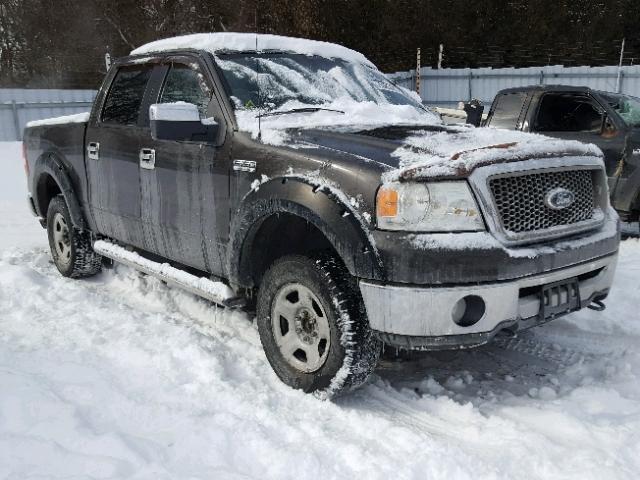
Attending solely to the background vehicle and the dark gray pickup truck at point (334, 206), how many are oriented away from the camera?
0

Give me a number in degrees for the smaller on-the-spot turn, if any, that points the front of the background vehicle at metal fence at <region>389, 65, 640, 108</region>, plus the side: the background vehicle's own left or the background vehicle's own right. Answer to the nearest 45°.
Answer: approximately 135° to the background vehicle's own left

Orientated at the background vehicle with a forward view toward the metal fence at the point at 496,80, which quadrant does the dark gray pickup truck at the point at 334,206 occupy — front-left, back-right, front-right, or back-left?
back-left

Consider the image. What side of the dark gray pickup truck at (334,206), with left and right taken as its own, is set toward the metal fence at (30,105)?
back

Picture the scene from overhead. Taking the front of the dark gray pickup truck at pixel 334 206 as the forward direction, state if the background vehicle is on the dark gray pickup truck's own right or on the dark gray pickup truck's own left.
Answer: on the dark gray pickup truck's own left

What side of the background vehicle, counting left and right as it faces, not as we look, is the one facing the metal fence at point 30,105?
back

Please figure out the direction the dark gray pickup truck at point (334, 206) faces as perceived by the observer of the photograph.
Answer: facing the viewer and to the right of the viewer

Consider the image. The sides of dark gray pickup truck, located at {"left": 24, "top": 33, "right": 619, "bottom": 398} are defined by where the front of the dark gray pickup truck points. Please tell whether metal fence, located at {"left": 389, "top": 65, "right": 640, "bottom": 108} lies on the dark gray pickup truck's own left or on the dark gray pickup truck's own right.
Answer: on the dark gray pickup truck's own left
